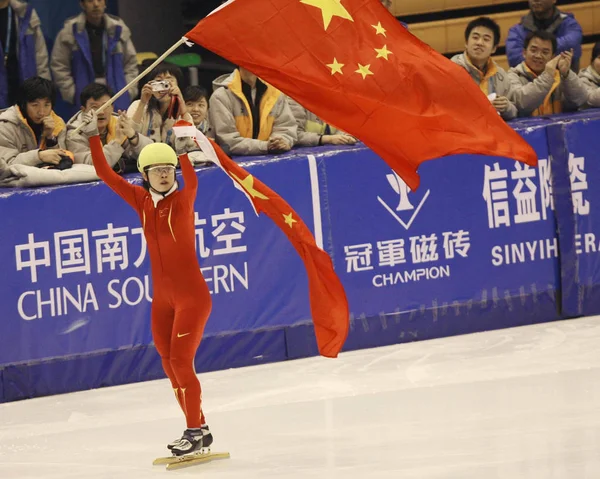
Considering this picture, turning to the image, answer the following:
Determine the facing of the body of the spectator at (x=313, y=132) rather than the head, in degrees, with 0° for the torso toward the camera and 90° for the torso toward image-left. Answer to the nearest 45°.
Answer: approximately 315°

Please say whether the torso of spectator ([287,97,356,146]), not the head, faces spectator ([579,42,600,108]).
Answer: no

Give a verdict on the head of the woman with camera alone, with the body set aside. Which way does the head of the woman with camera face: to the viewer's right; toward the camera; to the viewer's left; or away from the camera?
toward the camera

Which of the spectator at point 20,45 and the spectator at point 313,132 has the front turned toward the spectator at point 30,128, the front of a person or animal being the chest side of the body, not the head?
the spectator at point 20,45

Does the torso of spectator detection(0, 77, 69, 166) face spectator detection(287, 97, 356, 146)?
no

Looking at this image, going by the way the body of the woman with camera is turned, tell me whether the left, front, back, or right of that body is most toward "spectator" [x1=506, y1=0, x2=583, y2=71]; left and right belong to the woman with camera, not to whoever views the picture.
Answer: left

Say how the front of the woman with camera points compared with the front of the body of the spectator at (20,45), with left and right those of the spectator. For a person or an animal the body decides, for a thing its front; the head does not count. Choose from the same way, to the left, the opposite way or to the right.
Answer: the same way

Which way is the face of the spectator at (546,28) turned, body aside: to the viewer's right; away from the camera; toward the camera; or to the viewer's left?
toward the camera

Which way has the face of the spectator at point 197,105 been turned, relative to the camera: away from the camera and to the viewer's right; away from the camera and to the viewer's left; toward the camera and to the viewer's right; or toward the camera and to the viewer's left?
toward the camera and to the viewer's left

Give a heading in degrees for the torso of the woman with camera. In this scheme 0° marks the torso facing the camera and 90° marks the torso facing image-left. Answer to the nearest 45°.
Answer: approximately 0°

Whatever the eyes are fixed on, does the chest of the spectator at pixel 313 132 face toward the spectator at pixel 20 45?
no

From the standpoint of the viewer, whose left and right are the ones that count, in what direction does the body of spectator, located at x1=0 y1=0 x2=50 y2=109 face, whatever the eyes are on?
facing the viewer

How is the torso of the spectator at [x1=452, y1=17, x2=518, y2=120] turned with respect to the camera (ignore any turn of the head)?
toward the camera

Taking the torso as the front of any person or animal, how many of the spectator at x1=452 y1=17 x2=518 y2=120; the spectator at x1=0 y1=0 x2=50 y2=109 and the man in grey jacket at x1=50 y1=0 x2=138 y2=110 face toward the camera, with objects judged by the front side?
3

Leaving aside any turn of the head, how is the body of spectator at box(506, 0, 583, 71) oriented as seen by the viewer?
toward the camera

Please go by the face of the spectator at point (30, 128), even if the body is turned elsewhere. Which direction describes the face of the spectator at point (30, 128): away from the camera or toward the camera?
toward the camera
